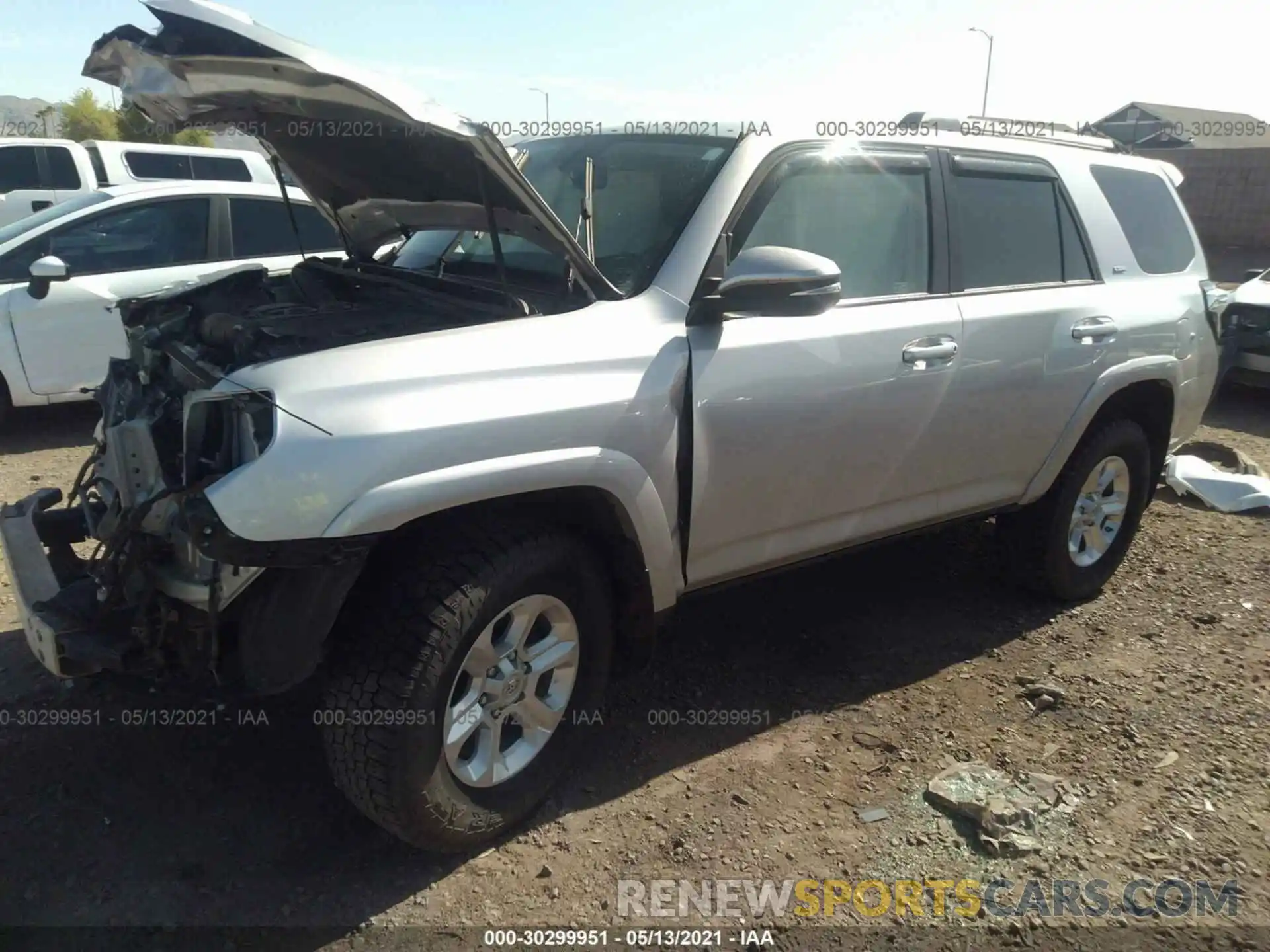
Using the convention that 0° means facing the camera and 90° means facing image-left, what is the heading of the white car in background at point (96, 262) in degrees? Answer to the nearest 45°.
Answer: approximately 45°

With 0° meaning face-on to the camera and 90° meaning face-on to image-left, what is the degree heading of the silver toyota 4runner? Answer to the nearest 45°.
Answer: approximately 45°

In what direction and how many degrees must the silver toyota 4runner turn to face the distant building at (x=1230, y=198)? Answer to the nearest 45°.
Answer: approximately 180°

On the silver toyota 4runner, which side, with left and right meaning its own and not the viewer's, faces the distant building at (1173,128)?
back
